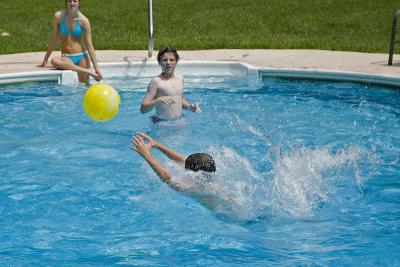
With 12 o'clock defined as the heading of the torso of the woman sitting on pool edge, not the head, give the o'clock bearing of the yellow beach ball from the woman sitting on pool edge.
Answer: The yellow beach ball is roughly at 12 o'clock from the woman sitting on pool edge.

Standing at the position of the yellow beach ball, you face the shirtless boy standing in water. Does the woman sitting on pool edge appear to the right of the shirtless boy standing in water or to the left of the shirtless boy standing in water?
left

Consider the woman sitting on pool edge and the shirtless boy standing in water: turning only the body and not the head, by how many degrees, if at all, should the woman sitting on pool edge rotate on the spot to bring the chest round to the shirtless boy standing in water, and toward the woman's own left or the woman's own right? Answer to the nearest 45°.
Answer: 0° — they already face them

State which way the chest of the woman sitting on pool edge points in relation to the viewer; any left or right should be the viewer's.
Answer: facing the viewer

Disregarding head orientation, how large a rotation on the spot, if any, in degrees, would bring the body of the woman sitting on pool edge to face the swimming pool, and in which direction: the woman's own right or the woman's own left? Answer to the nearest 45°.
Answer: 0° — they already face it

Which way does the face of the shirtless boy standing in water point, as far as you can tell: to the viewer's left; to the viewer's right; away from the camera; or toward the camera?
toward the camera
